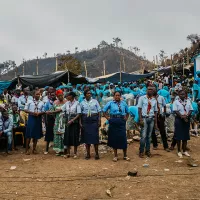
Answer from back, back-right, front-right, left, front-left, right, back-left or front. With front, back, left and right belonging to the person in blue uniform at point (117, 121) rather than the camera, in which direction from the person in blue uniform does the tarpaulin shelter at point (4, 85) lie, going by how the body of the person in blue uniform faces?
back-right

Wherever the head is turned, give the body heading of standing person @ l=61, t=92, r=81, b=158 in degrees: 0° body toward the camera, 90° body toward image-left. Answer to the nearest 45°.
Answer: approximately 45°

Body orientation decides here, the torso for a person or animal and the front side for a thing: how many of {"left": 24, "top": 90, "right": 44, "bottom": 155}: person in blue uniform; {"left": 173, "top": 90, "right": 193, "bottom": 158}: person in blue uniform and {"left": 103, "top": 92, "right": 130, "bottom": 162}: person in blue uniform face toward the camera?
3

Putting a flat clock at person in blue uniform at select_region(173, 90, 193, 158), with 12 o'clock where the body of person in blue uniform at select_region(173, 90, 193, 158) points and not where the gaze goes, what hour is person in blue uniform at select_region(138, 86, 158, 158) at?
person in blue uniform at select_region(138, 86, 158, 158) is roughly at 2 o'clock from person in blue uniform at select_region(173, 90, 193, 158).

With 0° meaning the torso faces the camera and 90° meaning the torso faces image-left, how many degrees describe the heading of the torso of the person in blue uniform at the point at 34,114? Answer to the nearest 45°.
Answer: approximately 0°

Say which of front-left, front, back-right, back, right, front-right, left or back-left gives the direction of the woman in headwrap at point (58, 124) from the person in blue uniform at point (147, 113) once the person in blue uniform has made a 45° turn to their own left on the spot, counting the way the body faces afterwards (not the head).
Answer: back-right

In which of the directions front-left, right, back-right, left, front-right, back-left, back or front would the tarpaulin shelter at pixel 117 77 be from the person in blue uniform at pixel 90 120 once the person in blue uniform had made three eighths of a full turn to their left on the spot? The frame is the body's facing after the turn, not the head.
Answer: front-left

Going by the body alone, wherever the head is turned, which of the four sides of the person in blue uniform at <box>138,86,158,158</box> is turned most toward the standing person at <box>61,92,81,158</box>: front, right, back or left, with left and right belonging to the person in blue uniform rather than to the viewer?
right

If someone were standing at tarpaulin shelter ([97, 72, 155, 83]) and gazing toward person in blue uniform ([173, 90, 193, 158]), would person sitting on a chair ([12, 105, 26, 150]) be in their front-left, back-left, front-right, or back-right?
front-right

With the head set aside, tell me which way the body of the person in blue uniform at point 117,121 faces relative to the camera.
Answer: toward the camera

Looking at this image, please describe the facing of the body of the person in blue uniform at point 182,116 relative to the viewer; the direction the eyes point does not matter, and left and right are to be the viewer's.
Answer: facing the viewer
